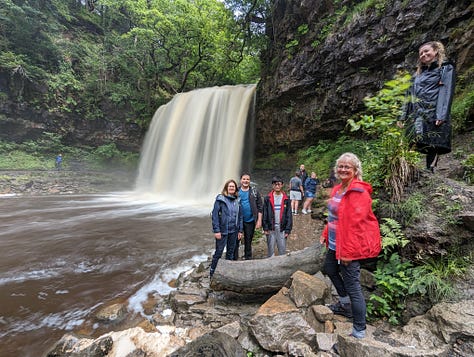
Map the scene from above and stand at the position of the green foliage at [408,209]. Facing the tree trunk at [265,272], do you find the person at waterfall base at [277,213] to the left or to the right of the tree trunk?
right

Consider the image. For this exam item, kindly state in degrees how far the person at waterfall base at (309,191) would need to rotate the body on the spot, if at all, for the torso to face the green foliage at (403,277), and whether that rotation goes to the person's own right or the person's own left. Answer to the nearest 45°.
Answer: approximately 45° to the person's own left

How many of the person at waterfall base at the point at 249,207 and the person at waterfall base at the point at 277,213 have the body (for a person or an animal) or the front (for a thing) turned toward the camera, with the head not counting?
2

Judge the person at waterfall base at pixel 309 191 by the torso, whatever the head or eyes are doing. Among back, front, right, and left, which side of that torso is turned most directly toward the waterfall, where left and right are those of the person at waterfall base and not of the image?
right

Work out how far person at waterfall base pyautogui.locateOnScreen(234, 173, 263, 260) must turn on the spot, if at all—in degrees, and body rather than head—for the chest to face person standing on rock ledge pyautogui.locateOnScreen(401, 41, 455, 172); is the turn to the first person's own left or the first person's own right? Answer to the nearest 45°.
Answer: approximately 45° to the first person's own left

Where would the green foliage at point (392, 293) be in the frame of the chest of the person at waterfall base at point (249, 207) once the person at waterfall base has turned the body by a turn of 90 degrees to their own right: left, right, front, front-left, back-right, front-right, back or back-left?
back-left

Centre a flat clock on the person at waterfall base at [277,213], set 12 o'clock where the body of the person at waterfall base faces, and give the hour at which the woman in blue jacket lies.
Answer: The woman in blue jacket is roughly at 2 o'clock from the person at waterfall base.

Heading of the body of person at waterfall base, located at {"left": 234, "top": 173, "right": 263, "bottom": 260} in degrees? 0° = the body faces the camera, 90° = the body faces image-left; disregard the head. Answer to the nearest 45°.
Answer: approximately 0°

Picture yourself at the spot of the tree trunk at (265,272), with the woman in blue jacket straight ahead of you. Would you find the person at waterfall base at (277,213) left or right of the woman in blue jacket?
right
